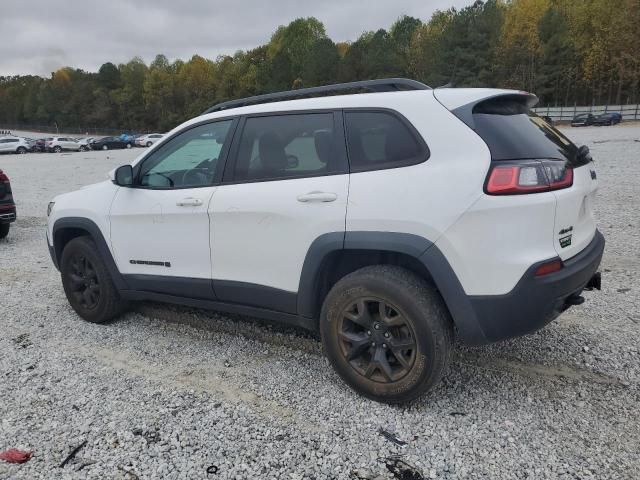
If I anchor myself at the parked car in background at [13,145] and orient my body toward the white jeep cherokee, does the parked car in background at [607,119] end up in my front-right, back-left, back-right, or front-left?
front-left

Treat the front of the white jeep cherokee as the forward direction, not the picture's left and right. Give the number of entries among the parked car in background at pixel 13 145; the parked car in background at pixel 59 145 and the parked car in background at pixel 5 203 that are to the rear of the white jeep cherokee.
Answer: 0

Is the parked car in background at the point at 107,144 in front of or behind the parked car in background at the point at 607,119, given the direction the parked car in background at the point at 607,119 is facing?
in front

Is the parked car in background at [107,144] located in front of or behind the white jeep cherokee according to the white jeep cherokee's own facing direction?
in front

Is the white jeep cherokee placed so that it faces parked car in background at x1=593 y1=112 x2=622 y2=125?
no

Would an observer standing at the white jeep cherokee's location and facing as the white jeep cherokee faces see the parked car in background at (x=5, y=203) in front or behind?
in front

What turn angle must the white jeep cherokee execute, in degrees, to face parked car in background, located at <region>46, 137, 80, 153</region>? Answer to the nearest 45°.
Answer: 0° — it already faces it

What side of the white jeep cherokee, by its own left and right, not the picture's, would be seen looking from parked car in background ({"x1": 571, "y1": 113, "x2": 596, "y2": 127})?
right

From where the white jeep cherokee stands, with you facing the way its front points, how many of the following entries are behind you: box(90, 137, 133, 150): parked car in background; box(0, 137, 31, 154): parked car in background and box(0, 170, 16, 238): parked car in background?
0

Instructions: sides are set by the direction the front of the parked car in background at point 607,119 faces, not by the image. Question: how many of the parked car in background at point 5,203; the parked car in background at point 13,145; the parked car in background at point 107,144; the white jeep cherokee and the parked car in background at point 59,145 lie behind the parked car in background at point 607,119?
0

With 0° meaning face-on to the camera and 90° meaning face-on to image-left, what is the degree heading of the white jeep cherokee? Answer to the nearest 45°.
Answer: approximately 135°

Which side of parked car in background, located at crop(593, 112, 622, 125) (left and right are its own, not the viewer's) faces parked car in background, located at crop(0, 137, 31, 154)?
front

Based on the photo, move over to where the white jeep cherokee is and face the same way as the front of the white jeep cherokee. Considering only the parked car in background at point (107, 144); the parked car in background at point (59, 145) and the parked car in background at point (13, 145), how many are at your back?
0
